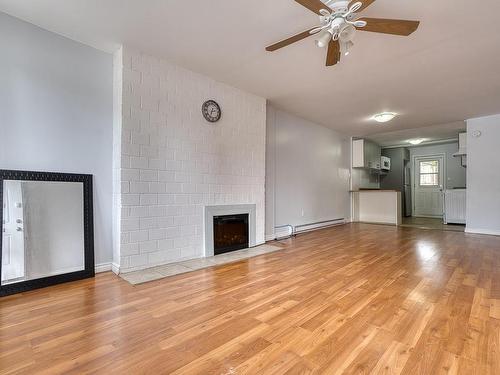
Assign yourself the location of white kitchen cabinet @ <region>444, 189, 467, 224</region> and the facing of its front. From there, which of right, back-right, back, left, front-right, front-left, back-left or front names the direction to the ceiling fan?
left

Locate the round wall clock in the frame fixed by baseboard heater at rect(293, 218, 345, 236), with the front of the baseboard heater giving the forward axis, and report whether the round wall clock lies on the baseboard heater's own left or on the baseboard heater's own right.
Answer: on the baseboard heater's own right

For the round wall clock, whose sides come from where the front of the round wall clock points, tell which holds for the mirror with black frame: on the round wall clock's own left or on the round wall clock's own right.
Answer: on the round wall clock's own right

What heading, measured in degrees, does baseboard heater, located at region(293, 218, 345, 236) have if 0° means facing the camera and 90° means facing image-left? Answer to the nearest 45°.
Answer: approximately 315°

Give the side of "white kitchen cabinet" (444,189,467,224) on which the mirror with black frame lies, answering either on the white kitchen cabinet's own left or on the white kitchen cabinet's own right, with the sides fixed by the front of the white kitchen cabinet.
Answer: on the white kitchen cabinet's own left

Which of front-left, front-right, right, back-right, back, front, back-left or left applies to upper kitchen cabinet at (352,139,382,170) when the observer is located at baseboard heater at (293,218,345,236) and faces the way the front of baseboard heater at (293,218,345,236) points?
left

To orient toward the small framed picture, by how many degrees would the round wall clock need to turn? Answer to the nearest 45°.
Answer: approximately 90° to its left

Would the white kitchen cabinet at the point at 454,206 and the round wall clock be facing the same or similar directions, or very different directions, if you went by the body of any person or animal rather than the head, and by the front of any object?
very different directions
